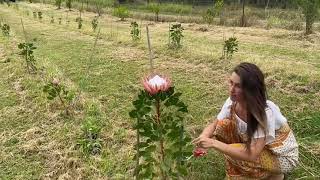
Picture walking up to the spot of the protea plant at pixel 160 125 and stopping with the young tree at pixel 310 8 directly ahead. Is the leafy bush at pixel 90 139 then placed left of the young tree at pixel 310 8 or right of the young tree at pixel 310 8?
left

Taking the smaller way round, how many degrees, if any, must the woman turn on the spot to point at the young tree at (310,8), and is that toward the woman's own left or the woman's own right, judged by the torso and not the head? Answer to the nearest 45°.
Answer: approximately 135° to the woman's own right

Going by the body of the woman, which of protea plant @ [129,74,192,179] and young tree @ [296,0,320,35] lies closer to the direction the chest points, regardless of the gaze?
the protea plant

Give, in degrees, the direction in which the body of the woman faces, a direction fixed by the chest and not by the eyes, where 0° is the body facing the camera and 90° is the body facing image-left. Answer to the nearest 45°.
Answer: approximately 45°

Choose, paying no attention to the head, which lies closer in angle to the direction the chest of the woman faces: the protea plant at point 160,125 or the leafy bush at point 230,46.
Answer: the protea plant

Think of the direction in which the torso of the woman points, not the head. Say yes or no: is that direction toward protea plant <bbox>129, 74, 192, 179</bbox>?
yes

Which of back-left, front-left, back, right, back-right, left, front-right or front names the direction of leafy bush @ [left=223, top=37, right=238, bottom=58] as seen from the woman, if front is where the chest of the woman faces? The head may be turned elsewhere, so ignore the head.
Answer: back-right

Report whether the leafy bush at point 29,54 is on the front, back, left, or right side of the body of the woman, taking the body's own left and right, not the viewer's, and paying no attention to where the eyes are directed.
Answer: right

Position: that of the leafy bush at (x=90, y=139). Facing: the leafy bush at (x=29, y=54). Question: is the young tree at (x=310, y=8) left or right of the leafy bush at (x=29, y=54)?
right

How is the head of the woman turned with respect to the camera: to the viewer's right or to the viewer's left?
to the viewer's left
